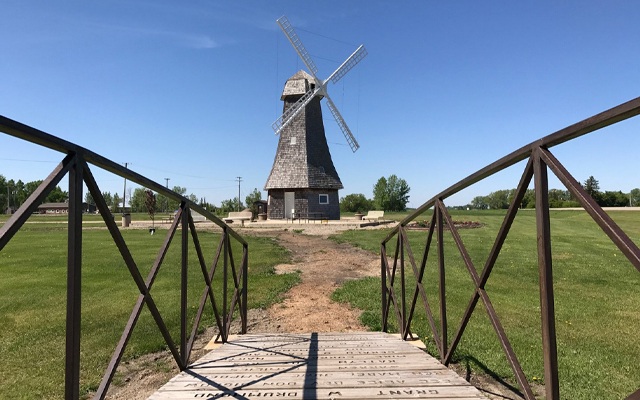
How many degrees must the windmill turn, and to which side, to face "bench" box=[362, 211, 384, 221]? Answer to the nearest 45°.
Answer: approximately 90° to its left

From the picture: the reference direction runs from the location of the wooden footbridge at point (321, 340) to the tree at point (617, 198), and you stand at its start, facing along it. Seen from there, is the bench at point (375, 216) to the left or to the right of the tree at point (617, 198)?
left

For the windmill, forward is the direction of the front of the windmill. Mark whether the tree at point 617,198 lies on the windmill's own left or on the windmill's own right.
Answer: on the windmill's own left

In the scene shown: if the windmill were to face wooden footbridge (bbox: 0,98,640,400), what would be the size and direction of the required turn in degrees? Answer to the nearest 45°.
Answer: approximately 45° to its right

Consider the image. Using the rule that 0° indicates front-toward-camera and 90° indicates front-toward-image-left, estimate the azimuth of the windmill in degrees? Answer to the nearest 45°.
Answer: approximately 315°
